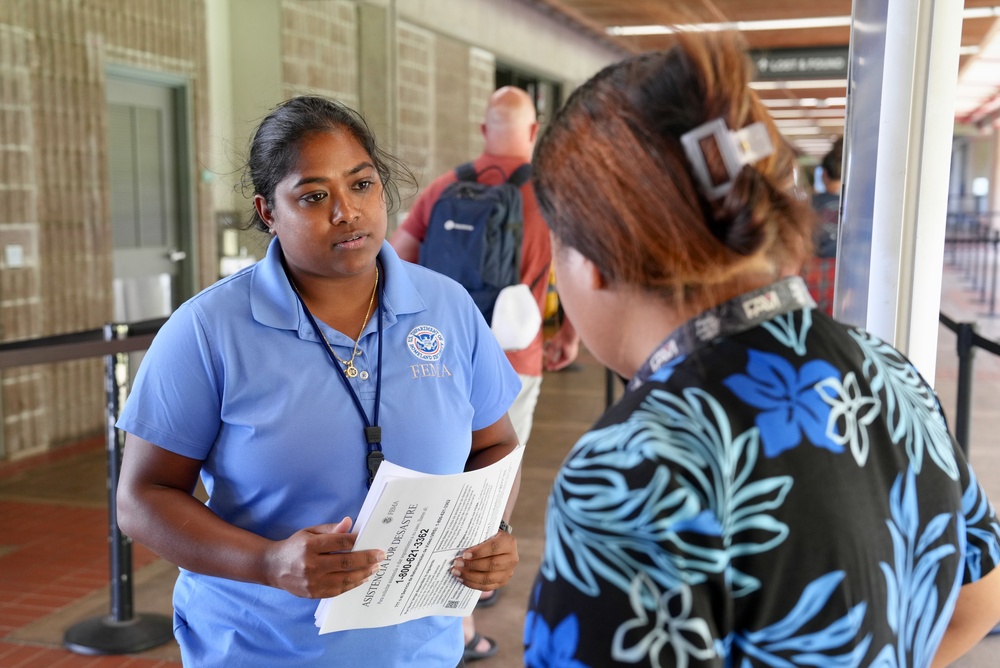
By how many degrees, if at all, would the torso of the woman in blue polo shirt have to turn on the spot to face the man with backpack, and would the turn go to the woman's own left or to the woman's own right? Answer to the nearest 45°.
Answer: approximately 135° to the woman's own left

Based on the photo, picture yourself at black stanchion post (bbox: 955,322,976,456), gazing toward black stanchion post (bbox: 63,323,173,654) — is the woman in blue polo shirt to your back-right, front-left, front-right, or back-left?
front-left

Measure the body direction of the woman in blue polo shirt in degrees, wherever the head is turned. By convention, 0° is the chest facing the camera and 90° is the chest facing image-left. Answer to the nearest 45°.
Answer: approximately 315°

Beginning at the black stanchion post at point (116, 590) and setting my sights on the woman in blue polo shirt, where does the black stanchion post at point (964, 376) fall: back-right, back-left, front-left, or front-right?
front-left

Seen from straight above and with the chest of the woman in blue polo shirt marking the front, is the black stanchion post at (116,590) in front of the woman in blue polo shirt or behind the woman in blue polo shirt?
behind

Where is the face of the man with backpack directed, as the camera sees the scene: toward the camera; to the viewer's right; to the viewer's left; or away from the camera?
away from the camera

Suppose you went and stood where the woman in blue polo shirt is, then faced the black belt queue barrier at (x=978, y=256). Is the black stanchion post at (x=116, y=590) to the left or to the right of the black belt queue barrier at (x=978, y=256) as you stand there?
left

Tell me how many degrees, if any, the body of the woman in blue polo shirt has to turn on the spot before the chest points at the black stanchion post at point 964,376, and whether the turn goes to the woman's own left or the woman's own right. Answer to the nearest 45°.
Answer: approximately 90° to the woman's own left

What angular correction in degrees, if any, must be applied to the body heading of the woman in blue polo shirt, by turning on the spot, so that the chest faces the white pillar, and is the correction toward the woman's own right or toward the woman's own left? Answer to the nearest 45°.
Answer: approximately 90° to the woman's own left

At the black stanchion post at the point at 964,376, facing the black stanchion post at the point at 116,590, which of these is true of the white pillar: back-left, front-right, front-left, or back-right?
front-left

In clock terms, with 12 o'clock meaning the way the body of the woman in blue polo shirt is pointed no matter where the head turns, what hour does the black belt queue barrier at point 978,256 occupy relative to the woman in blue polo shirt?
The black belt queue barrier is roughly at 9 o'clock from the woman in blue polo shirt.

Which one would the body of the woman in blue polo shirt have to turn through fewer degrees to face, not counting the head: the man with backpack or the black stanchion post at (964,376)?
the black stanchion post

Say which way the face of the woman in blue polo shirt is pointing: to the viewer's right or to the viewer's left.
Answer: to the viewer's right
